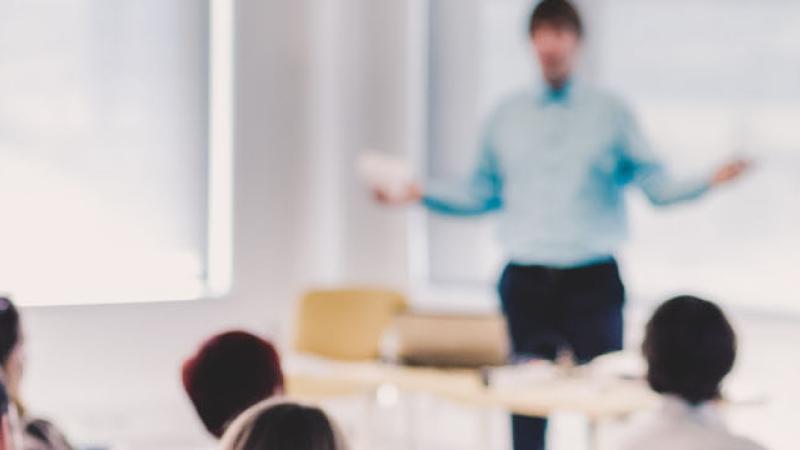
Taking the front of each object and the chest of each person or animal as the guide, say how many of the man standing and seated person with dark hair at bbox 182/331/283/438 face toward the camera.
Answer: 1

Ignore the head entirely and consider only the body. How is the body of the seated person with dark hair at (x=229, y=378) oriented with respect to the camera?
away from the camera

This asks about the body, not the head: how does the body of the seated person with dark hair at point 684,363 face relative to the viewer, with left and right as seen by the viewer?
facing away from the viewer

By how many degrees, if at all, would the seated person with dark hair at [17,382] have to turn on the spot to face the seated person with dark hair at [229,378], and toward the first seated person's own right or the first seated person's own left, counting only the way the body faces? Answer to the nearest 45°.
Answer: approximately 90° to the first seated person's own right

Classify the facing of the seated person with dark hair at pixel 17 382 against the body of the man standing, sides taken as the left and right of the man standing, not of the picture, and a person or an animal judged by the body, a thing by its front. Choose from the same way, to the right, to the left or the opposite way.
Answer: the opposite way

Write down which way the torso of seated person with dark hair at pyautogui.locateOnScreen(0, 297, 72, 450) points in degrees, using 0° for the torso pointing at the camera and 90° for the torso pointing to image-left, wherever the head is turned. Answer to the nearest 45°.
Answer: approximately 225°

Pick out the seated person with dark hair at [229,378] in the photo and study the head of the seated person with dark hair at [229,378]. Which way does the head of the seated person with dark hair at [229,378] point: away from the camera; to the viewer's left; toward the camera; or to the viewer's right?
away from the camera

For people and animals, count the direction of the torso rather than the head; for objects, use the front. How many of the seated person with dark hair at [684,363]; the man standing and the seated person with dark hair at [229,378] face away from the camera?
2

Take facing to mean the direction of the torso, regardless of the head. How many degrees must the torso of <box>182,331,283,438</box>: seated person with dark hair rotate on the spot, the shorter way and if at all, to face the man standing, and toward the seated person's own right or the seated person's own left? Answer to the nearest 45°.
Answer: approximately 45° to the seated person's own right
